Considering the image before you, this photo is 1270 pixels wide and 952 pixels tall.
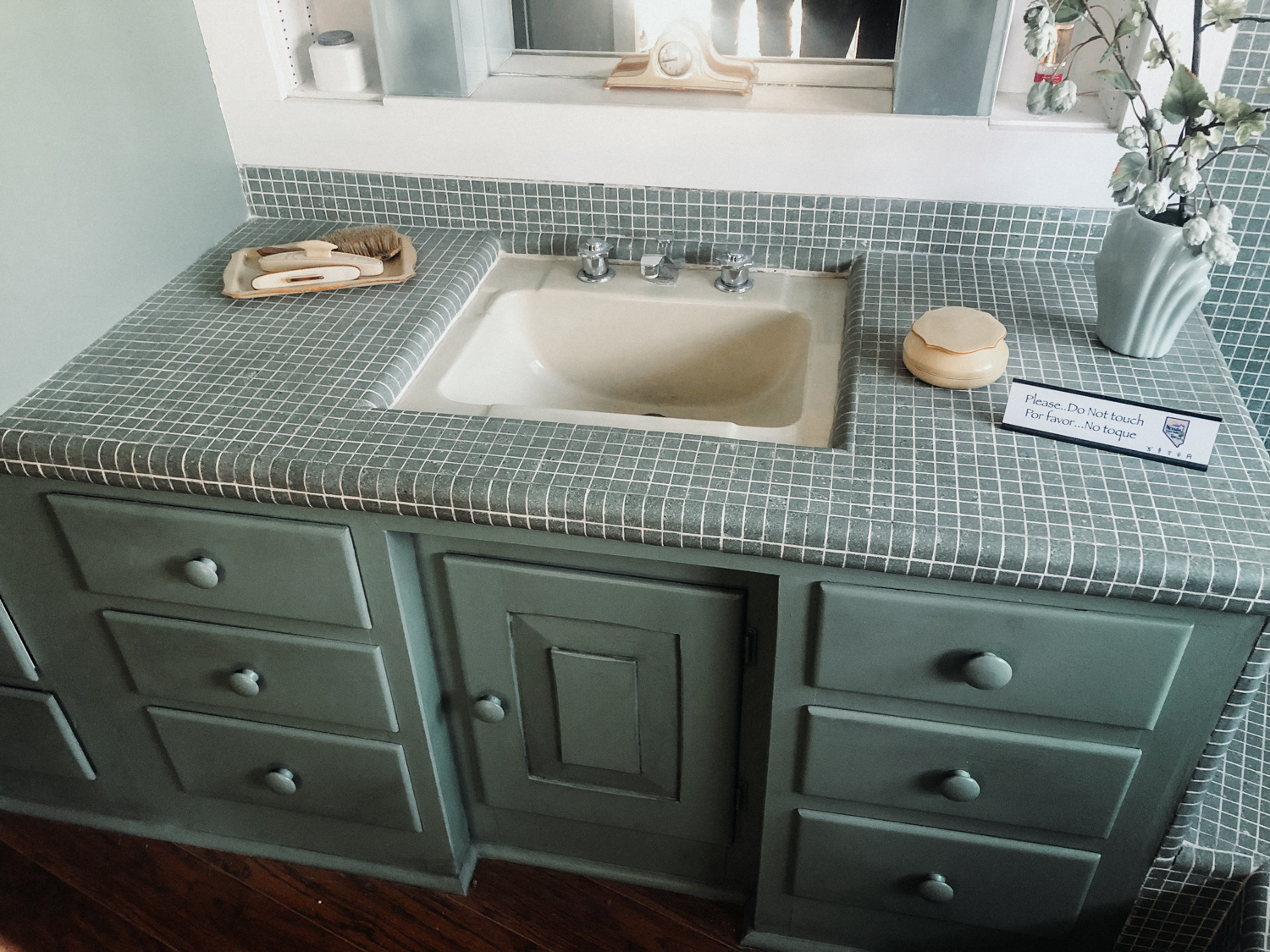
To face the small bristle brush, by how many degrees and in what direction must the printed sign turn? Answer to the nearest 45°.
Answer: approximately 90° to its right

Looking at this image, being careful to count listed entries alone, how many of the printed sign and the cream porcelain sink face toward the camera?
2

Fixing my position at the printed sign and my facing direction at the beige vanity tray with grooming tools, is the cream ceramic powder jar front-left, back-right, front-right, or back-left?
front-right

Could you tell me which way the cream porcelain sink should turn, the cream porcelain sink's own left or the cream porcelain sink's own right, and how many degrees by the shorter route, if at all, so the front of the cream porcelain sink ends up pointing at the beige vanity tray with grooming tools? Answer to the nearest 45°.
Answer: approximately 90° to the cream porcelain sink's own right

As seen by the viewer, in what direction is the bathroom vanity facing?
toward the camera

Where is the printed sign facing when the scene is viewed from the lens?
facing the viewer

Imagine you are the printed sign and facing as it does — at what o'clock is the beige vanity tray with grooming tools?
The beige vanity tray with grooming tools is roughly at 3 o'clock from the printed sign.

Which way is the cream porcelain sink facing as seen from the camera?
toward the camera

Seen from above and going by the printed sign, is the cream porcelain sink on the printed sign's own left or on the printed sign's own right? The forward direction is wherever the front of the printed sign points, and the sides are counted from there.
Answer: on the printed sign's own right

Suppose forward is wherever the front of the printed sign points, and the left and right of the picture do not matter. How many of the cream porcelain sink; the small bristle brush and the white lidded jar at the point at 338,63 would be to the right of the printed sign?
3
